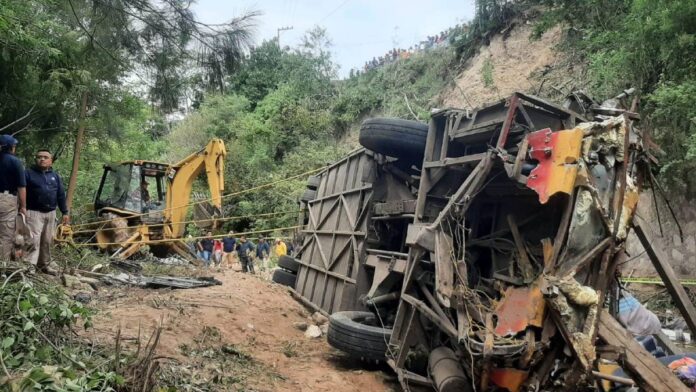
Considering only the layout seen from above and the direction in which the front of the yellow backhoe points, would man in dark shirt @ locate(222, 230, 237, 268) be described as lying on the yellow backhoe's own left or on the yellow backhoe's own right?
on the yellow backhoe's own right

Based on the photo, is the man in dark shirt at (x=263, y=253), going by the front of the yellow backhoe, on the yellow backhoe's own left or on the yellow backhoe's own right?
on the yellow backhoe's own right

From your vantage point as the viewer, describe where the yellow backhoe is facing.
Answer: facing away from the viewer and to the left of the viewer

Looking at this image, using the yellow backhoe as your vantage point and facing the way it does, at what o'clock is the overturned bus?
The overturned bus is roughly at 7 o'clock from the yellow backhoe.
